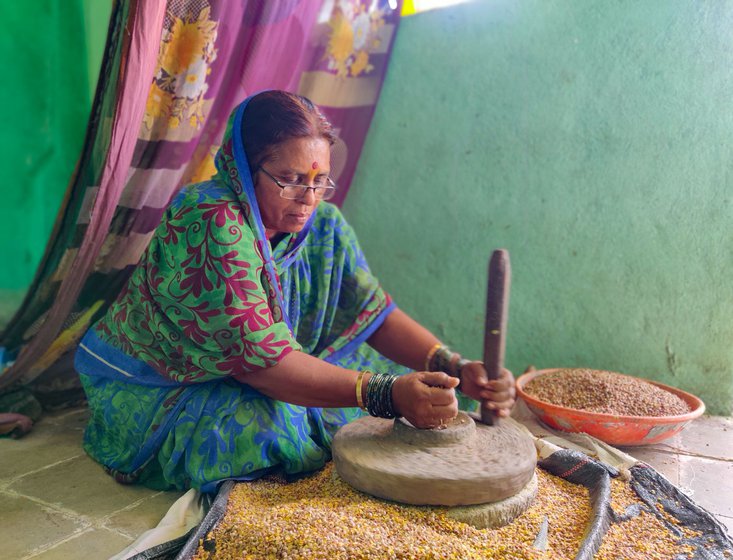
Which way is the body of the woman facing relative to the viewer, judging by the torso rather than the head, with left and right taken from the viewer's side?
facing the viewer and to the right of the viewer

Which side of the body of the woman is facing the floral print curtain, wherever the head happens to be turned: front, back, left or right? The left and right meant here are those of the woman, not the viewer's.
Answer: back

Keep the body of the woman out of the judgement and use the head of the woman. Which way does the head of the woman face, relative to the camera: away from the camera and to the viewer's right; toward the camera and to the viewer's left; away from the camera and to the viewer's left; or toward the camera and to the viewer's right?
toward the camera and to the viewer's right
